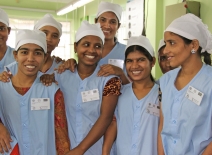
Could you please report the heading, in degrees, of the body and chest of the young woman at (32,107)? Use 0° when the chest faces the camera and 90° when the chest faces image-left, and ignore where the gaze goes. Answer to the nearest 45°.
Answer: approximately 0°

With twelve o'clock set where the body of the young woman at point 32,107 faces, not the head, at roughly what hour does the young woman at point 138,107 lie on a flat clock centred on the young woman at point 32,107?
the young woman at point 138,107 is roughly at 9 o'clock from the young woman at point 32,107.

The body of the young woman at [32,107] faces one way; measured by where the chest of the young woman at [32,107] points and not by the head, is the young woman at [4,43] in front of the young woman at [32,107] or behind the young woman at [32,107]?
behind

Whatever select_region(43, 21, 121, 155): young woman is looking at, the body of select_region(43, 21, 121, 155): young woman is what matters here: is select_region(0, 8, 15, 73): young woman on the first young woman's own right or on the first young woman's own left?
on the first young woman's own right

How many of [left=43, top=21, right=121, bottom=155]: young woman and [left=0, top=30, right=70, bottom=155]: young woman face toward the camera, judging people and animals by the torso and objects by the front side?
2

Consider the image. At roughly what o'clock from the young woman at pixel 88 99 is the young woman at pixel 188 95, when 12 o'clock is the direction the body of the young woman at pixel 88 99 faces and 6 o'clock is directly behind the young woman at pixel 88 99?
the young woman at pixel 188 95 is roughly at 10 o'clock from the young woman at pixel 88 99.

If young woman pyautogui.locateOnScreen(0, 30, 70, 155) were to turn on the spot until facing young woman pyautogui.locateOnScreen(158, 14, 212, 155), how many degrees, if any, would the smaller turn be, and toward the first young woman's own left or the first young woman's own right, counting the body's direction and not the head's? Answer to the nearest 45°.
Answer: approximately 45° to the first young woman's own left

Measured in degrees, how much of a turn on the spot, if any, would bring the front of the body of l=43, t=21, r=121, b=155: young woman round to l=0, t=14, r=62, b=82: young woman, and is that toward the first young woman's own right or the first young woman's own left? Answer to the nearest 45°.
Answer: approximately 135° to the first young woman's own right

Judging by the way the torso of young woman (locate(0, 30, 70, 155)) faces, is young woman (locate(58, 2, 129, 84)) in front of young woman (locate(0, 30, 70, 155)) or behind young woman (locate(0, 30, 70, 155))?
behind

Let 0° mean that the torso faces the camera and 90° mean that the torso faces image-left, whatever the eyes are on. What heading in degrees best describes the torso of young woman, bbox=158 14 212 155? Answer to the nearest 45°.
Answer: approximately 45°
